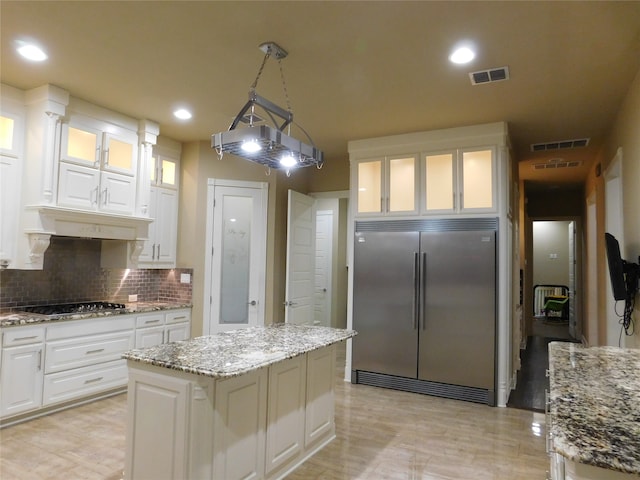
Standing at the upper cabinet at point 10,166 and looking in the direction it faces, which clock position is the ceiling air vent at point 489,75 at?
The ceiling air vent is roughly at 12 o'clock from the upper cabinet.

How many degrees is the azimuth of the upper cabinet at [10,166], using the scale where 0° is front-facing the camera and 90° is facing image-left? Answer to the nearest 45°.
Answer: approximately 315°

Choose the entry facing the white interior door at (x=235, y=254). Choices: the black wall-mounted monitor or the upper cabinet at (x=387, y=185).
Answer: the black wall-mounted monitor

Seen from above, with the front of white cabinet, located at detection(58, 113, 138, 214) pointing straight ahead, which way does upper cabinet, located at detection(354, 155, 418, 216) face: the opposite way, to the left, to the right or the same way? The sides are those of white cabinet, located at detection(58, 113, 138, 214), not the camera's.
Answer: to the right

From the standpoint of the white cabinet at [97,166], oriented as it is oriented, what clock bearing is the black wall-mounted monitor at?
The black wall-mounted monitor is roughly at 12 o'clock from the white cabinet.

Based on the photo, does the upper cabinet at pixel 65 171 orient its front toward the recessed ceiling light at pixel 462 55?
yes

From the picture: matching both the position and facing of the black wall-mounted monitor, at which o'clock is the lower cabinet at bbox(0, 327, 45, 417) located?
The lower cabinet is roughly at 11 o'clock from the black wall-mounted monitor.

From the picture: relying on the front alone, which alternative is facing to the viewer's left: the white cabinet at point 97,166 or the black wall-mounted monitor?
the black wall-mounted monitor

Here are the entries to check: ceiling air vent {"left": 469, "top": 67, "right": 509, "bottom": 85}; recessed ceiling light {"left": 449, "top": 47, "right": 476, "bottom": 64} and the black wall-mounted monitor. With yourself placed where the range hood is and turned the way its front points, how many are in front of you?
3

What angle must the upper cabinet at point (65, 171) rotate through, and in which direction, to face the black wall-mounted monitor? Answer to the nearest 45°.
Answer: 0° — it already faces it

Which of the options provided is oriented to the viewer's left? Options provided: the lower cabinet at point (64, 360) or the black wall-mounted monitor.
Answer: the black wall-mounted monitor

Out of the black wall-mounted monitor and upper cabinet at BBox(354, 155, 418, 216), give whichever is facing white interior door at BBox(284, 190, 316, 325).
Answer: the black wall-mounted monitor

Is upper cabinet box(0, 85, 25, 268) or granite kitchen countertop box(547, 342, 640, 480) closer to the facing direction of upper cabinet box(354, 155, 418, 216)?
the granite kitchen countertop

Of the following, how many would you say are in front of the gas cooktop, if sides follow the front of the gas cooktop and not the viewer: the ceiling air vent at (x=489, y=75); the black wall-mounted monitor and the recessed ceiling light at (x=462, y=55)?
3
